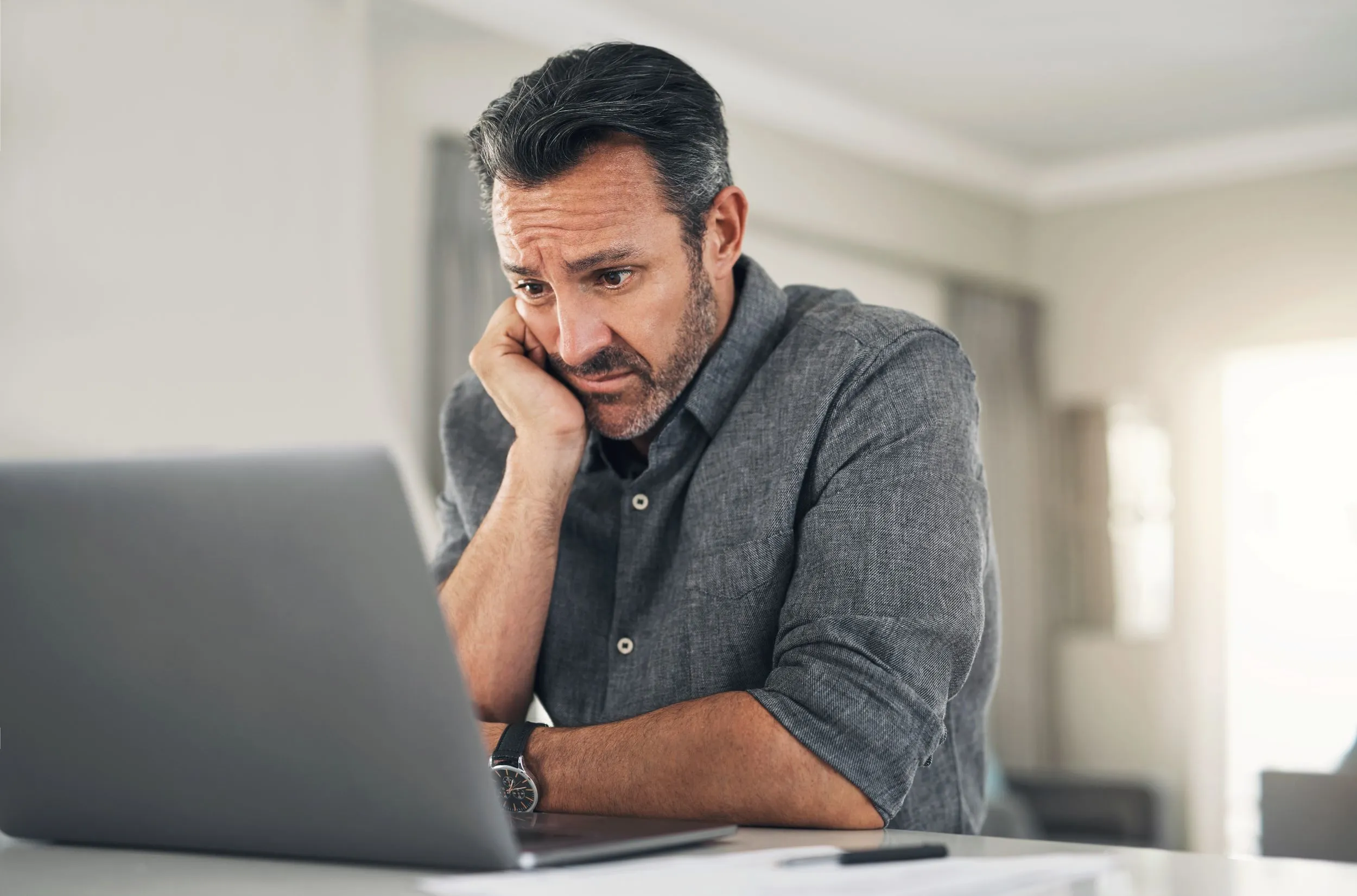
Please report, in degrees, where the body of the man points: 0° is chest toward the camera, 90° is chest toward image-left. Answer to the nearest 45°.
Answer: approximately 45°

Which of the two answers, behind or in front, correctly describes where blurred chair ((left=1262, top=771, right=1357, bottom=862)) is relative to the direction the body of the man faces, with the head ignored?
behind

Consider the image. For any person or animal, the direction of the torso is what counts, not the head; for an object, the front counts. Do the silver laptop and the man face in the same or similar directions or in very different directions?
very different directions

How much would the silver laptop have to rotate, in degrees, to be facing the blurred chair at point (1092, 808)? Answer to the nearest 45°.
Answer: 0° — it already faces it

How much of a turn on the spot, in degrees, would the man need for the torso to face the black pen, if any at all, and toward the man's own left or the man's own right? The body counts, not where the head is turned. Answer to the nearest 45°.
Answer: approximately 45° to the man's own left

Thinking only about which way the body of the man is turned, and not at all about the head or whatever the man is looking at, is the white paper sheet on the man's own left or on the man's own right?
on the man's own left

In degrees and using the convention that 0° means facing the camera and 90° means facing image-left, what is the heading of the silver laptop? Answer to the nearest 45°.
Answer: approximately 225°
